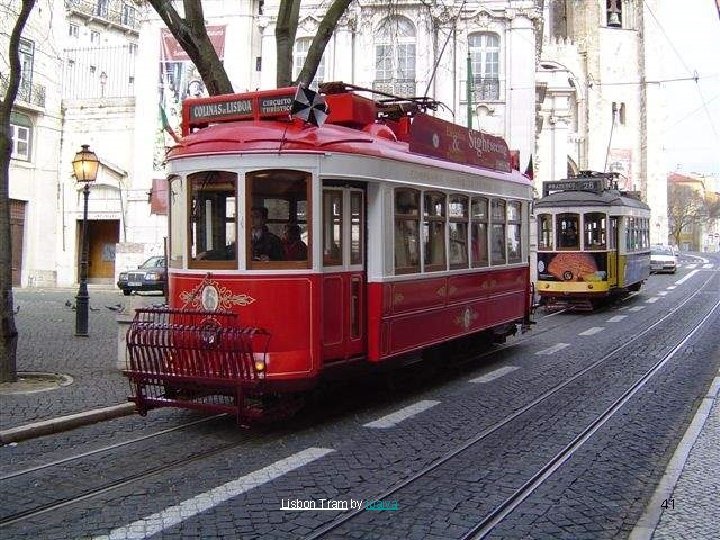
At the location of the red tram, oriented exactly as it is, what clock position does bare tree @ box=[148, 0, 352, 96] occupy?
The bare tree is roughly at 4 o'clock from the red tram.

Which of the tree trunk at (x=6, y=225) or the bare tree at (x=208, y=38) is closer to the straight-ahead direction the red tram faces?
the tree trunk

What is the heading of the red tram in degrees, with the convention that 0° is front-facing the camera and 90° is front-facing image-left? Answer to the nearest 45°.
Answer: approximately 45°
